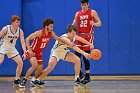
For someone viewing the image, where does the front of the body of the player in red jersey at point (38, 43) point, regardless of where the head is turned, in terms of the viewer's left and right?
facing the viewer and to the right of the viewer
